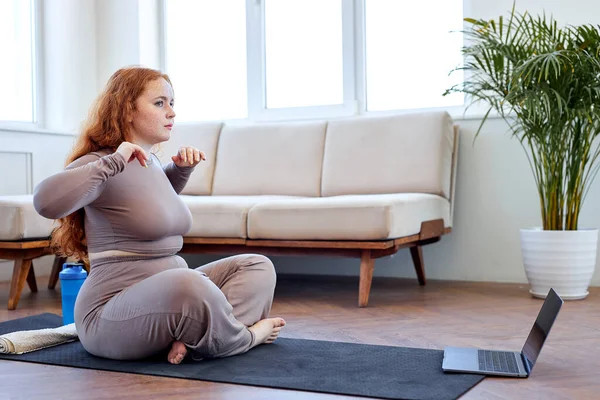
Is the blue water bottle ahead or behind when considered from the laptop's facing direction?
ahead

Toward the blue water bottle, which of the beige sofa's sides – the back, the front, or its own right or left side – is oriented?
front

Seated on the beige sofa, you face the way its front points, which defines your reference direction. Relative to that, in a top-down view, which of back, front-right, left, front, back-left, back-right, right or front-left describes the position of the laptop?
front-left

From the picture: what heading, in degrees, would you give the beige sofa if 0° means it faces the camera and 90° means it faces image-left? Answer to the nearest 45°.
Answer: approximately 45°

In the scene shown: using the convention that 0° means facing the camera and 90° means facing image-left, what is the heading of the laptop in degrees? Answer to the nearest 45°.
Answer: approximately 90°

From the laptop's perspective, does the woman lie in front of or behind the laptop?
in front

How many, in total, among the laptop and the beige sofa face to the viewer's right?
0

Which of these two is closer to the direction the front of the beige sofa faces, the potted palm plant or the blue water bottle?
the blue water bottle
